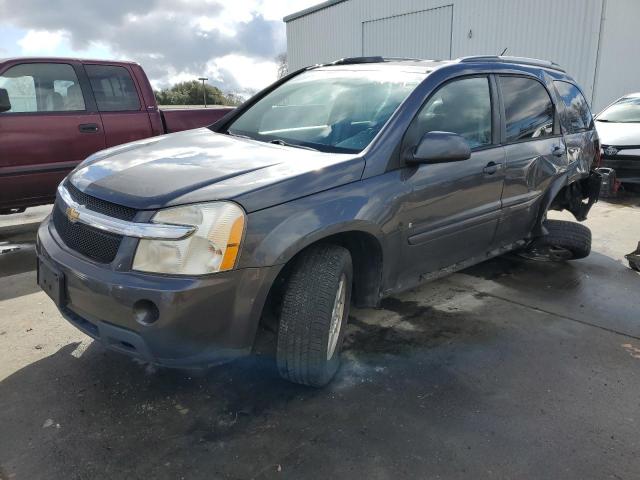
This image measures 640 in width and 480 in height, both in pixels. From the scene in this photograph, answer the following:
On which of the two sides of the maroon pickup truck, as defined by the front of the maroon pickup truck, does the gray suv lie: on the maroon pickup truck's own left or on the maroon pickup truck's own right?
on the maroon pickup truck's own left

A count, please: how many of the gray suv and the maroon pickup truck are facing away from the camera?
0

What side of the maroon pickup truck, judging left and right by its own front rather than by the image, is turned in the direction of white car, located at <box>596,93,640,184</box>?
back

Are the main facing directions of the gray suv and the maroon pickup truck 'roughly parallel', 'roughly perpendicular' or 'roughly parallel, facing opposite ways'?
roughly parallel

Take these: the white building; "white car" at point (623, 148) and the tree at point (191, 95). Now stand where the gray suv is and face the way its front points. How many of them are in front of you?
0

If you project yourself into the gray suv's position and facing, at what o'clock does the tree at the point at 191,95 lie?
The tree is roughly at 4 o'clock from the gray suv.

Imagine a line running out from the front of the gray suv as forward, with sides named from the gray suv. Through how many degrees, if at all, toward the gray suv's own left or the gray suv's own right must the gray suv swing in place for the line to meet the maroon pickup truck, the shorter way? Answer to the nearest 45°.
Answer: approximately 90° to the gray suv's own right

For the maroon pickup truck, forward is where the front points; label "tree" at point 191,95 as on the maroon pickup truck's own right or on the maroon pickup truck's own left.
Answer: on the maroon pickup truck's own right

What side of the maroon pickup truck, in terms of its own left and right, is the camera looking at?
left

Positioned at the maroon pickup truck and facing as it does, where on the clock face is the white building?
The white building is roughly at 5 o'clock from the maroon pickup truck.

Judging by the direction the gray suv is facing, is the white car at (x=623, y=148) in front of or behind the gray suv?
behind

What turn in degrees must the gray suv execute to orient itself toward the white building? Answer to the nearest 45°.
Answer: approximately 180°
